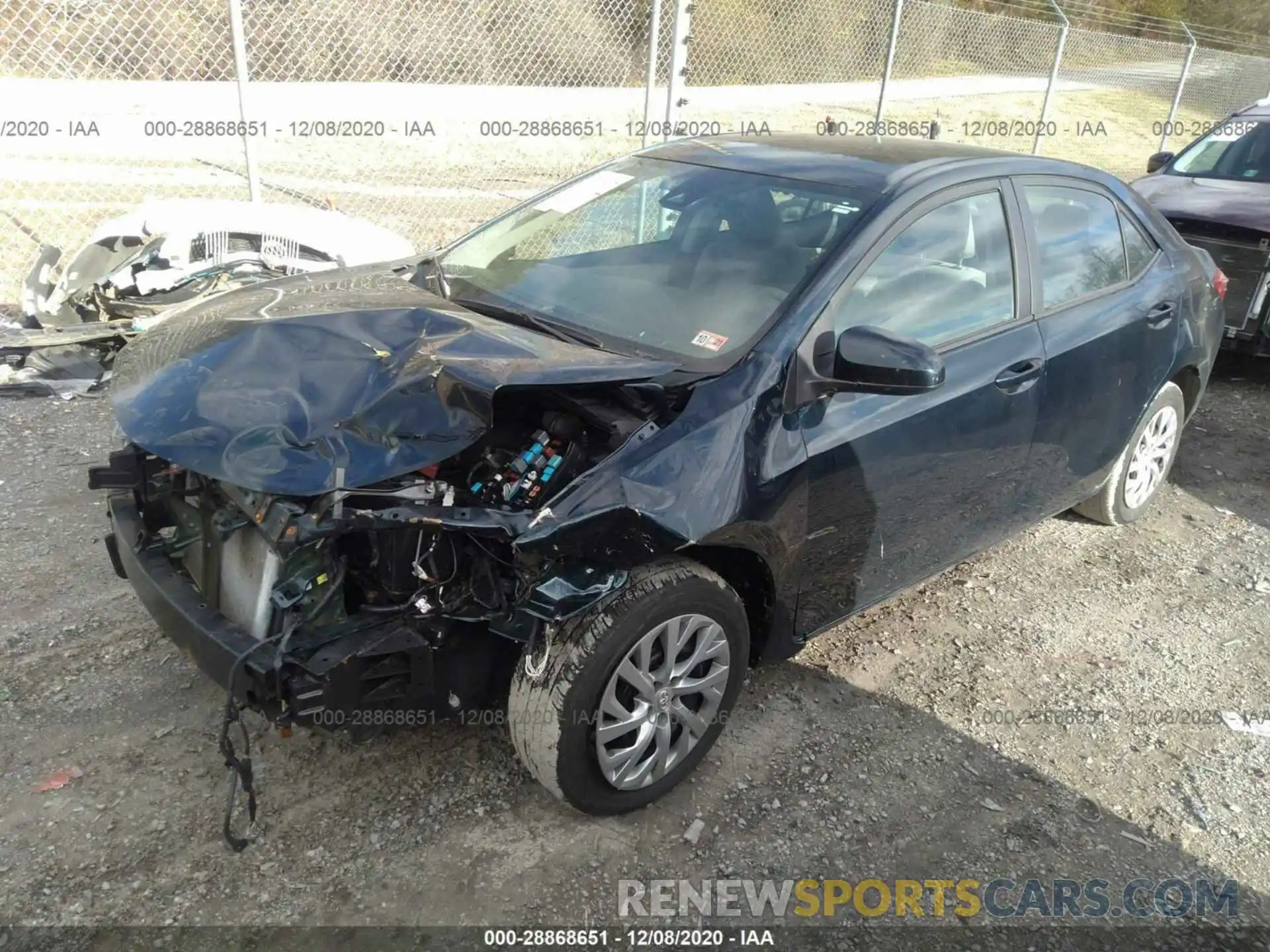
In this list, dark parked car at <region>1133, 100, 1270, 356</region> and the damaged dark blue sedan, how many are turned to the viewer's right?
0

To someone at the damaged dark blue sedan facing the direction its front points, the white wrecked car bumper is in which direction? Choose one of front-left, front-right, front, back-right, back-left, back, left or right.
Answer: right

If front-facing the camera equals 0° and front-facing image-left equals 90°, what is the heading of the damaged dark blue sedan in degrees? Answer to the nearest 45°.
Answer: approximately 45°

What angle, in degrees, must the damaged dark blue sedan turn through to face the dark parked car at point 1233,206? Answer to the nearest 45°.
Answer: approximately 180°

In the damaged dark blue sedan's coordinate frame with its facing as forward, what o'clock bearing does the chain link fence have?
The chain link fence is roughly at 4 o'clock from the damaged dark blue sedan.

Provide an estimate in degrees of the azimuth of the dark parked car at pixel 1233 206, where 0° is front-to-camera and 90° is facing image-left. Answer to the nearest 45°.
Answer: approximately 45°

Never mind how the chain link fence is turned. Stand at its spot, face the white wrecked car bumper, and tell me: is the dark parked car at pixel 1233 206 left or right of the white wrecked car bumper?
left
